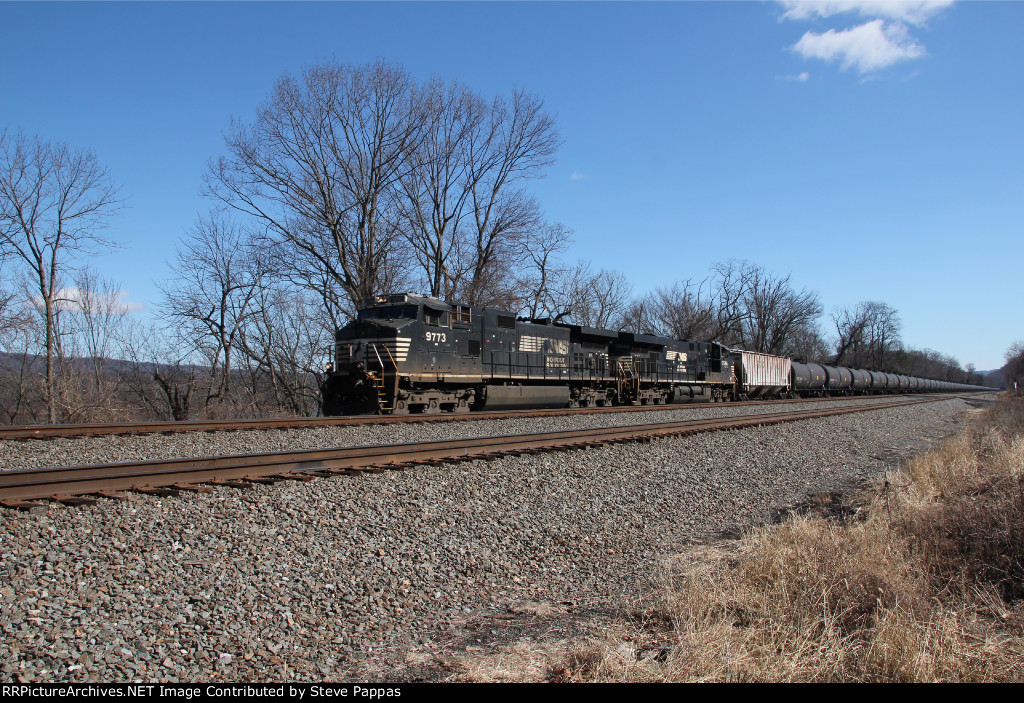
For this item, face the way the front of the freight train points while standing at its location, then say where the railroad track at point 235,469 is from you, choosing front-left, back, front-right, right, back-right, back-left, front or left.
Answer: front-left

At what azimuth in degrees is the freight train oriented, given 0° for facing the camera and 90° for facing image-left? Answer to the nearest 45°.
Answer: approximately 45°
